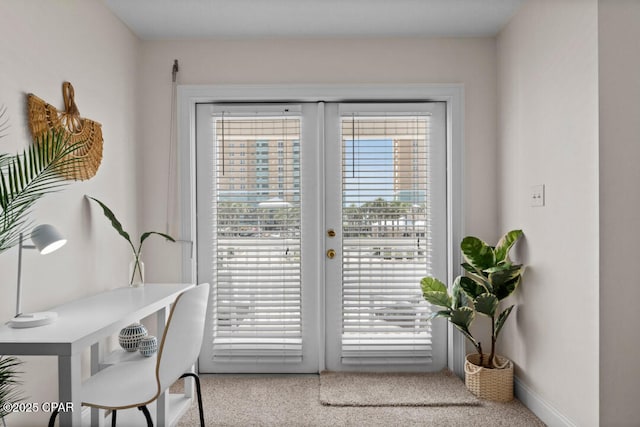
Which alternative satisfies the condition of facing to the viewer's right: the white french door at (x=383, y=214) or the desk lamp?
the desk lamp

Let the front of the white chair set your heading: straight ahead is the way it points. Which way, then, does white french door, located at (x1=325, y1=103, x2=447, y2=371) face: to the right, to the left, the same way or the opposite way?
to the left

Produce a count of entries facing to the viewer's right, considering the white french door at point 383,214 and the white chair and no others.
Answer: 0

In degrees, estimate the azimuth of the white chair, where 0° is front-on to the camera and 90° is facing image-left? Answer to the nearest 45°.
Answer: approximately 135°

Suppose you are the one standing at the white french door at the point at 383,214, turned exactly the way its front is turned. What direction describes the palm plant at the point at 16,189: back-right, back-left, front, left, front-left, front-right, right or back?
front-right

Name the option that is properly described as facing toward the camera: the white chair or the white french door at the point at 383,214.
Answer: the white french door

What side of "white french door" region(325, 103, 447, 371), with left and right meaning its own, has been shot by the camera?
front

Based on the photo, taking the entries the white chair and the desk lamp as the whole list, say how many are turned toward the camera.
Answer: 0

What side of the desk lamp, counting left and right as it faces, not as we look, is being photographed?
right

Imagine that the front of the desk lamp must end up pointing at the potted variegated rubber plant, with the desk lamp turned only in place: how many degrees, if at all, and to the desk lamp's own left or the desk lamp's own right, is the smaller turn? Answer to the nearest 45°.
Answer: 0° — it already faces it

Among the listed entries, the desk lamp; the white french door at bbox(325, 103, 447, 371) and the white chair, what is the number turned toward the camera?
1
